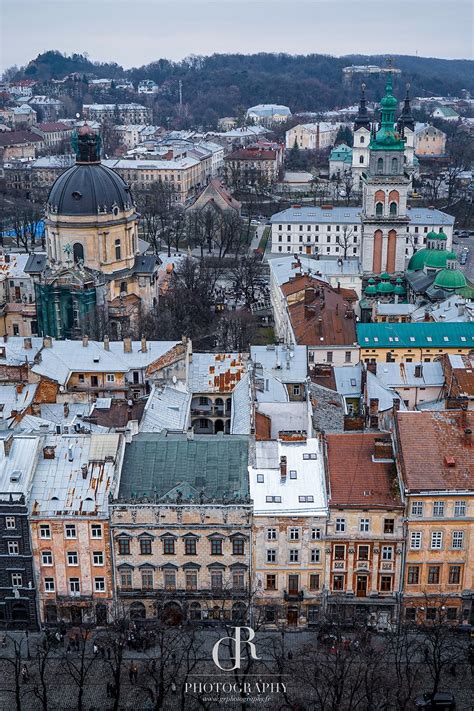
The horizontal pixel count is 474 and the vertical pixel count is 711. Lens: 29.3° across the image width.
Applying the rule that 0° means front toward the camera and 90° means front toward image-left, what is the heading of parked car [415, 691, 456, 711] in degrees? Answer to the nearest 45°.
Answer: approximately 90°
